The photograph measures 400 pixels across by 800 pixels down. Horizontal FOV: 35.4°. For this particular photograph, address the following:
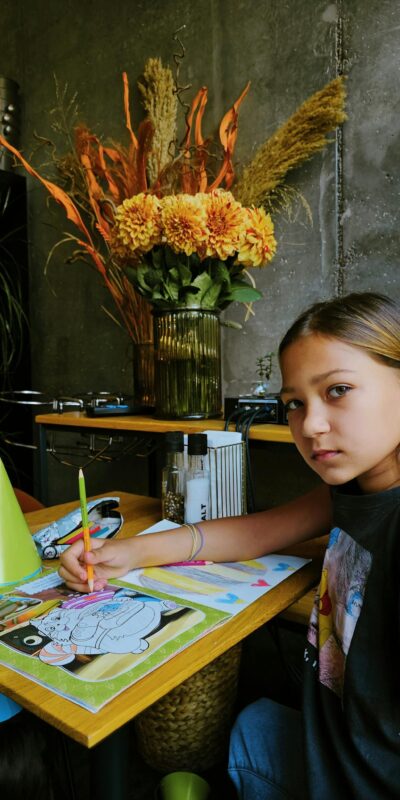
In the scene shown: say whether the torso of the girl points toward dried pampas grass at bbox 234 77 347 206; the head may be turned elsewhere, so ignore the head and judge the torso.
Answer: no

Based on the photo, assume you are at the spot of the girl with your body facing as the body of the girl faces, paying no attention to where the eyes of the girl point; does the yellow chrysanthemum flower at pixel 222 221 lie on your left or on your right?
on your right

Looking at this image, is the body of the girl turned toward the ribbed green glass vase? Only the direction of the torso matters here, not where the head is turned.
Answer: no
